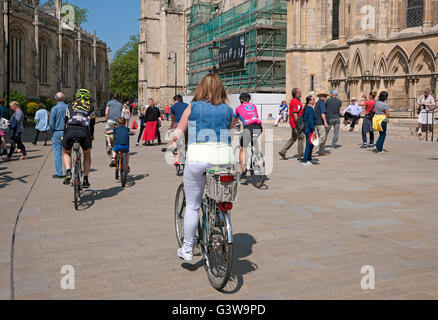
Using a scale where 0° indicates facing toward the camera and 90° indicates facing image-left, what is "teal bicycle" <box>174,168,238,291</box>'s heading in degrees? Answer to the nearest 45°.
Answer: approximately 135°

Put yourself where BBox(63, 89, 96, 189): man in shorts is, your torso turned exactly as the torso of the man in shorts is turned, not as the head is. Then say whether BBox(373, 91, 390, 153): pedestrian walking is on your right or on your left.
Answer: on your right

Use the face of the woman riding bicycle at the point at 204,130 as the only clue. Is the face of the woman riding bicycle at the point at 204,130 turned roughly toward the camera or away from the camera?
away from the camera

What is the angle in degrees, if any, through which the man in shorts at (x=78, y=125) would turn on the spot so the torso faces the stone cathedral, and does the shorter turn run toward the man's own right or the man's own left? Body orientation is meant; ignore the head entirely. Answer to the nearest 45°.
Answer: approximately 45° to the man's own right

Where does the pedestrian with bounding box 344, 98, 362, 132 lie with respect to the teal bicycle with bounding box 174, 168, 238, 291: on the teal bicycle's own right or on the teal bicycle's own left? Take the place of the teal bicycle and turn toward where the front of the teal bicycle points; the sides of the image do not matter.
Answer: on the teal bicycle's own right

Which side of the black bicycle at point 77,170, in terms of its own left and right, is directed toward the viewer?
back

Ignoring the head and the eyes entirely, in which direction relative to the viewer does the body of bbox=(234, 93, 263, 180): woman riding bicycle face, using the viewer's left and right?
facing away from the viewer and to the left of the viewer

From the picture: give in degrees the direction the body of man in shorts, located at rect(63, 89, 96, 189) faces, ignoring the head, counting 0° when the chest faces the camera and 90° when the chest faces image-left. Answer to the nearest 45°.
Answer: approximately 180°

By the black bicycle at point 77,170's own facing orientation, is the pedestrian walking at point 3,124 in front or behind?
in front

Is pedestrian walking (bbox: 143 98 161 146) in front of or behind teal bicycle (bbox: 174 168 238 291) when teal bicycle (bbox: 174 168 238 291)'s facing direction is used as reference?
in front

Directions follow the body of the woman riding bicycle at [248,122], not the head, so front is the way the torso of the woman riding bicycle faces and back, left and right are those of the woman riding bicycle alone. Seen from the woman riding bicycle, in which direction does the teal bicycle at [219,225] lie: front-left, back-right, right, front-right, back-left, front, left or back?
back-left

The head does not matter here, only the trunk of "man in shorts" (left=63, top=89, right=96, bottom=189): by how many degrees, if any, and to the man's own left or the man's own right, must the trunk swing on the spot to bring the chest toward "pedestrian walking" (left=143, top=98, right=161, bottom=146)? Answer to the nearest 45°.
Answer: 0° — they already face them
